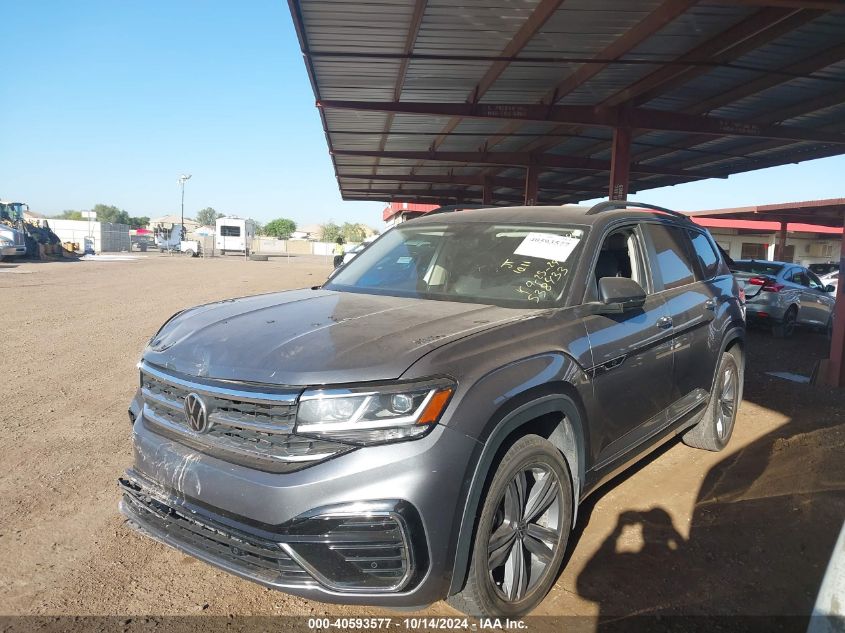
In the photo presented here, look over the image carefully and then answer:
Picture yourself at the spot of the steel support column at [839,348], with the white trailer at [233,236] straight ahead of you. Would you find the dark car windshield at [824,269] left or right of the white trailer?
right

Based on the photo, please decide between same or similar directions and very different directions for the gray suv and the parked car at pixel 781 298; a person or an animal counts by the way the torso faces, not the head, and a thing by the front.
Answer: very different directions

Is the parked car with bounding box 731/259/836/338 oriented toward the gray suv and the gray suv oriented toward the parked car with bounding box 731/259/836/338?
no

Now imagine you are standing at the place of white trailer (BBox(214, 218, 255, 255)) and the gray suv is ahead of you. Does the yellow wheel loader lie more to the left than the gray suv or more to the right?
right

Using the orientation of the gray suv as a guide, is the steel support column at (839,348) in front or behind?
behind

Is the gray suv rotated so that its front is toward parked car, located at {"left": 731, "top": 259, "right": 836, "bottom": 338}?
no

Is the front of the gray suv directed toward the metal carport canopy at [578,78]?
no

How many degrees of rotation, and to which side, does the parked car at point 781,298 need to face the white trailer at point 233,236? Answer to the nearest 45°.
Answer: approximately 90° to its left

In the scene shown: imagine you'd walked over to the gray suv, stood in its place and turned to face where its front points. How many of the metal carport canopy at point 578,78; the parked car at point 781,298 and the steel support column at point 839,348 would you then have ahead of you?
0

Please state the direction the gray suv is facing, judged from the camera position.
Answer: facing the viewer and to the left of the viewer

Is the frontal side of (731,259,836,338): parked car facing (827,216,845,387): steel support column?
no

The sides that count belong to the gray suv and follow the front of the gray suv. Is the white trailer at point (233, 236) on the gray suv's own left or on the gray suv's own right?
on the gray suv's own right

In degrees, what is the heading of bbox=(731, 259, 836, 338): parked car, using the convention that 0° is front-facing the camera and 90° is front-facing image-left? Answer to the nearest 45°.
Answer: approximately 225°
